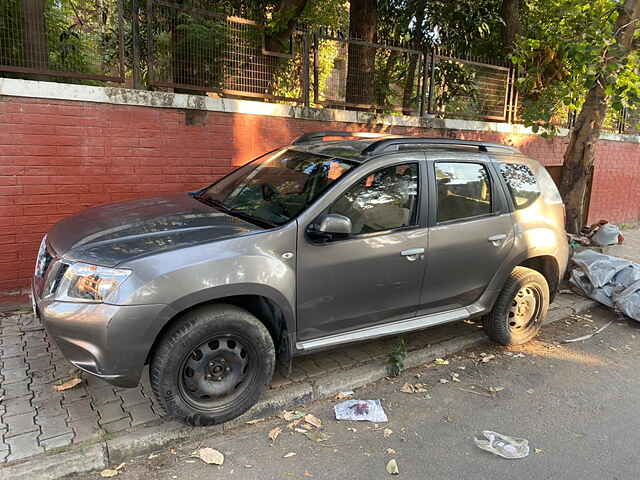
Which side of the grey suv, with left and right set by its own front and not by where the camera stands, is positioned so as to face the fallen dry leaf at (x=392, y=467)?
left

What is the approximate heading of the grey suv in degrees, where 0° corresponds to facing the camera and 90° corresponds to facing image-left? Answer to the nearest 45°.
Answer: approximately 45°

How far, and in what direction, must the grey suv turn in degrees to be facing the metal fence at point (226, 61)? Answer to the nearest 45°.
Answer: approximately 135° to its right

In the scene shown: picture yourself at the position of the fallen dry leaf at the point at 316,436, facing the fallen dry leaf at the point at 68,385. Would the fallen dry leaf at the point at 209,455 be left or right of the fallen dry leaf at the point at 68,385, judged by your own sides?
left

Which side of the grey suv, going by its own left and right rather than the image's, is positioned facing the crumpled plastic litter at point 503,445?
left

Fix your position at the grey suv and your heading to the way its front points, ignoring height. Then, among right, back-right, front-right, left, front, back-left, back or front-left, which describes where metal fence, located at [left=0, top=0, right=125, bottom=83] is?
right

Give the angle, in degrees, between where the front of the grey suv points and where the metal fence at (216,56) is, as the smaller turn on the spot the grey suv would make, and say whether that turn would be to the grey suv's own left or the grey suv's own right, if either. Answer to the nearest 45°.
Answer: approximately 135° to the grey suv's own right

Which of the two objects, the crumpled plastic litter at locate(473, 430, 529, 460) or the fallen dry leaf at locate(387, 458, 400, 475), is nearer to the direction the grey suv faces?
the fallen dry leaf
